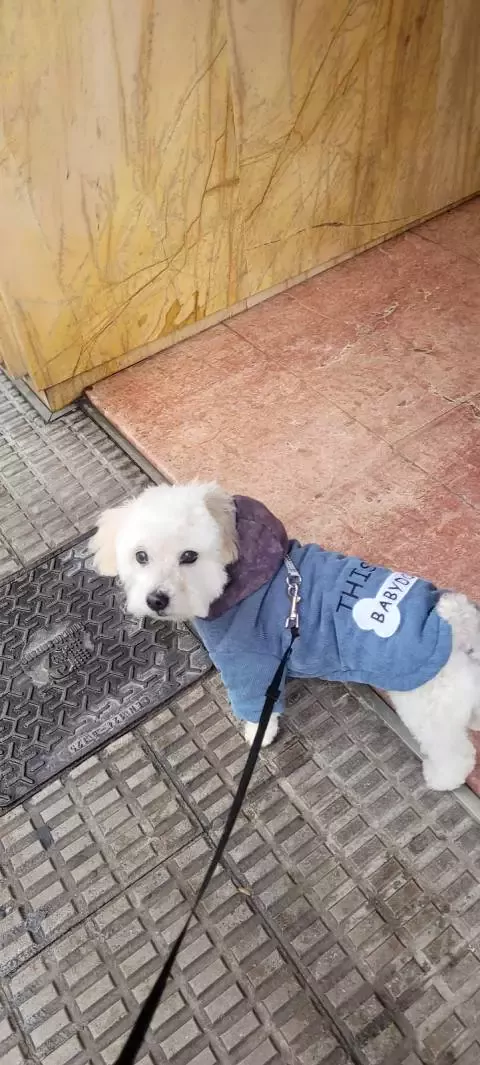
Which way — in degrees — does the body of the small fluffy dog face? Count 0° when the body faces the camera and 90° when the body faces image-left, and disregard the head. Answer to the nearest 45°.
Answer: approximately 90°
